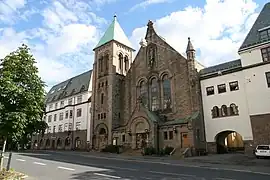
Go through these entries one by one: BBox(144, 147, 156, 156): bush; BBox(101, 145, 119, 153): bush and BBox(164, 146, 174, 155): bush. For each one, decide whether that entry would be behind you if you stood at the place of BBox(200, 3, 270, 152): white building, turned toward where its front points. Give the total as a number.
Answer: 0

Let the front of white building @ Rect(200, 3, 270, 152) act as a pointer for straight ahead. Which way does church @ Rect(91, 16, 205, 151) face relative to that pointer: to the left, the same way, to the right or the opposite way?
the same way

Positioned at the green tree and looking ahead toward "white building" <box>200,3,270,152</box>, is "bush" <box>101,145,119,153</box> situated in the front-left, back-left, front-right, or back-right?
front-left

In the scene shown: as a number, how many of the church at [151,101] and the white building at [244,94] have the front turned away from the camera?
0

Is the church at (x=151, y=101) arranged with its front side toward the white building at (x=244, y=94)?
no

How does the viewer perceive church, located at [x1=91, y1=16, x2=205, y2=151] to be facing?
facing the viewer and to the left of the viewer

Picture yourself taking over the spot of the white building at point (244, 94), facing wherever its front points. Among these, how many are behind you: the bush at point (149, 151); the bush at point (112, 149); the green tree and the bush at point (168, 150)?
0

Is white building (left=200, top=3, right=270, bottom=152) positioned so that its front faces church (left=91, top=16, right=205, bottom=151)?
no

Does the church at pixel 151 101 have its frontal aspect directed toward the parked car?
no

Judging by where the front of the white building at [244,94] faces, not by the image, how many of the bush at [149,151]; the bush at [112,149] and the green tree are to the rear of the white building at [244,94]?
0
